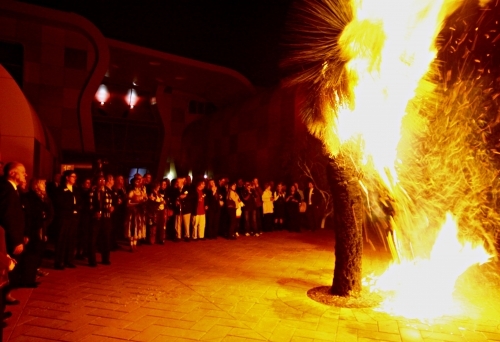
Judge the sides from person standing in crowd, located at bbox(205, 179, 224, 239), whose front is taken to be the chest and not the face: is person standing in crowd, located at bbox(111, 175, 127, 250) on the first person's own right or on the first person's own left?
on the first person's own right

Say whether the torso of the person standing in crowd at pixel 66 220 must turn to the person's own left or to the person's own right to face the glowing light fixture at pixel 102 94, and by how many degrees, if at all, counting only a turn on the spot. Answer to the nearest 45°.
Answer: approximately 135° to the person's own left

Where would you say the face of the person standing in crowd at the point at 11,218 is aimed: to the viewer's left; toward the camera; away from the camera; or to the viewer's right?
to the viewer's right

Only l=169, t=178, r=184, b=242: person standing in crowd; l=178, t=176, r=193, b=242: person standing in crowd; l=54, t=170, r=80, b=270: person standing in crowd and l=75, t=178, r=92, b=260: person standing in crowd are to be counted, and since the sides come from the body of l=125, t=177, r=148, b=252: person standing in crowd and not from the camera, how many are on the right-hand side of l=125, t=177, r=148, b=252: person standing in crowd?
2

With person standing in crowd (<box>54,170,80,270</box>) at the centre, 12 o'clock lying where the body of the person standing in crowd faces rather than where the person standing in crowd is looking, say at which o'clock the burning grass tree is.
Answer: The burning grass tree is roughly at 12 o'clock from the person standing in crowd.

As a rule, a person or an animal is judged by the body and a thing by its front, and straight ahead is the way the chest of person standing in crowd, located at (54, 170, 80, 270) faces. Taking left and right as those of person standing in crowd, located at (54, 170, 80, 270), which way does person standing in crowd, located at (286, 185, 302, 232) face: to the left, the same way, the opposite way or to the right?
to the right

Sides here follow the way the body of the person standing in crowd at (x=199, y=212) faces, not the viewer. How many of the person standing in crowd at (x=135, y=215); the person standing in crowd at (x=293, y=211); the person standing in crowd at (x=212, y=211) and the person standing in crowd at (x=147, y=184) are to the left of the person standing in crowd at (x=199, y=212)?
2

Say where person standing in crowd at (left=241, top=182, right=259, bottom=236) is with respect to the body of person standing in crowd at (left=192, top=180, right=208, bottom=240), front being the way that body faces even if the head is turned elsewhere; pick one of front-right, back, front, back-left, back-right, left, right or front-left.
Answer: left

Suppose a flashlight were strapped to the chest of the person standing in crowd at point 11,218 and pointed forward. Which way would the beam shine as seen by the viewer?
to the viewer's right

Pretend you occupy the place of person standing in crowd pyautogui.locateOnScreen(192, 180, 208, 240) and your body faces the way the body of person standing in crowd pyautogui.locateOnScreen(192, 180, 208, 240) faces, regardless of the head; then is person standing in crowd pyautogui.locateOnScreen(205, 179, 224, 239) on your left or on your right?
on your left

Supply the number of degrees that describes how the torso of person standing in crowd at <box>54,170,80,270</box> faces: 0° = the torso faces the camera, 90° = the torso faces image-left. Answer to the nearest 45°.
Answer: approximately 315°

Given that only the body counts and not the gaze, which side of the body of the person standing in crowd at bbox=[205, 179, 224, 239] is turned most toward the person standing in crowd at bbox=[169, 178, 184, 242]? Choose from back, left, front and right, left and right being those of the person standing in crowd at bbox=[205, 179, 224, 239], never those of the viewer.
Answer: right

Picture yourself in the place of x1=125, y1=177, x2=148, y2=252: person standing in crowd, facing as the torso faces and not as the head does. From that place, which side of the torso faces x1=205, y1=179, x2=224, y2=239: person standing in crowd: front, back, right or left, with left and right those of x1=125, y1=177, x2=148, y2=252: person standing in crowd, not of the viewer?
left

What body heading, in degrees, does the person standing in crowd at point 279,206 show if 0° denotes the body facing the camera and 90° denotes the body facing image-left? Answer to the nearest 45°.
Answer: approximately 0°
